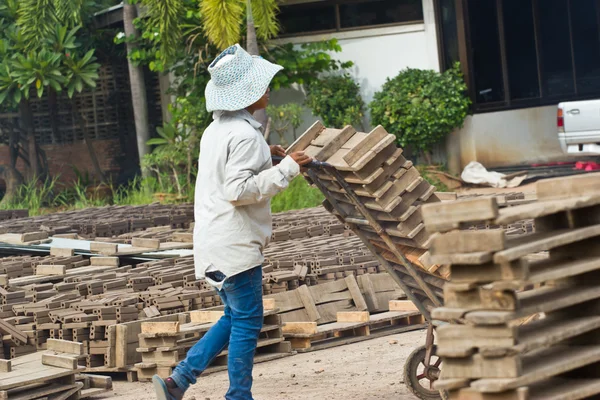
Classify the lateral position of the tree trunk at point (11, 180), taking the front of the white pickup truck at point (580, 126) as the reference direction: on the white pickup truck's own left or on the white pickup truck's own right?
on the white pickup truck's own left

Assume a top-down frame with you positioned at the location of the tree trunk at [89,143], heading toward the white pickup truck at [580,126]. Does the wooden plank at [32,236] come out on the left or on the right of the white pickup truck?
right

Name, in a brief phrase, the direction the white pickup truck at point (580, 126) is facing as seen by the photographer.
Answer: facing away from the viewer

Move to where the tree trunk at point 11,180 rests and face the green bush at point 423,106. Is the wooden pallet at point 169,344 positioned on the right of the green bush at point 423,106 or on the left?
right

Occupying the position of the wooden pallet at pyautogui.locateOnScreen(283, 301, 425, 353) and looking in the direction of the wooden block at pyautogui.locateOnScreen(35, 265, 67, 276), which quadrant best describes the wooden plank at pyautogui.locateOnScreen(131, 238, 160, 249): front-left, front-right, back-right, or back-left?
front-right

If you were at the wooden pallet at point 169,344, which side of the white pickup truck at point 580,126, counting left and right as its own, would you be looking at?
back

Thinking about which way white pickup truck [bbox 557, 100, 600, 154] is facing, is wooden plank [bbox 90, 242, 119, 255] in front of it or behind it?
behind

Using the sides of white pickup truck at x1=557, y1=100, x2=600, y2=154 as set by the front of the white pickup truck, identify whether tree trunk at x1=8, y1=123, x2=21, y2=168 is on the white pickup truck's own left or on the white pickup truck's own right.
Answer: on the white pickup truck's own left

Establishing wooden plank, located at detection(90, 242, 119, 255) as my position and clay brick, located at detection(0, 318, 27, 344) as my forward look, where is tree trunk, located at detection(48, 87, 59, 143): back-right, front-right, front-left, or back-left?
back-right

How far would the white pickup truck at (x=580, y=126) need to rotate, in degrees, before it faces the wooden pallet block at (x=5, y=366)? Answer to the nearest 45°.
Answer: approximately 180°

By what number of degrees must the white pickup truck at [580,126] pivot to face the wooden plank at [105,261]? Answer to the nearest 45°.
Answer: approximately 135° to its left

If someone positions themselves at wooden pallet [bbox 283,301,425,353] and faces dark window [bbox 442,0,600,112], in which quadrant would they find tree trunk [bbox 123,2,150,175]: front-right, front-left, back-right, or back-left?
front-left

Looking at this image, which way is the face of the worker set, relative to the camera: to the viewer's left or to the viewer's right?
to the viewer's right
